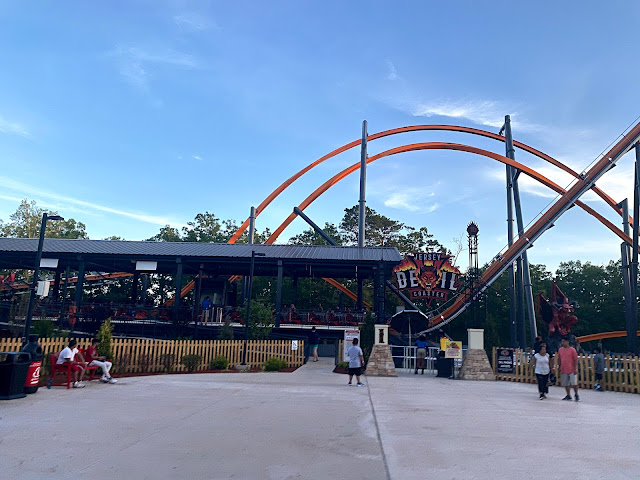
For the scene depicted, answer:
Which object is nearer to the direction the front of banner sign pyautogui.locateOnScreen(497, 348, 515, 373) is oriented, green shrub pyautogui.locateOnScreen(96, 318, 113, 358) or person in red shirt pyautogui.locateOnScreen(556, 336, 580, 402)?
the person in red shirt

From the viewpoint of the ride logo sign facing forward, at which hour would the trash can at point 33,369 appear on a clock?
The trash can is roughly at 1 o'clock from the ride logo sign.

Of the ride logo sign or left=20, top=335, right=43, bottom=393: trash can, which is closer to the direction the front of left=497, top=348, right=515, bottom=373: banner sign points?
the trash can

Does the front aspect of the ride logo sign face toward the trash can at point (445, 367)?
yes

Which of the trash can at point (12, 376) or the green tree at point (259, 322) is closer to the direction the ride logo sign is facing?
the trash can

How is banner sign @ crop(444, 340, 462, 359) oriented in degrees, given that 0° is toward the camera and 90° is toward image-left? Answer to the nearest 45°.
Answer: approximately 0°

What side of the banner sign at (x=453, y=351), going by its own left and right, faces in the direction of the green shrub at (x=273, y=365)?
right

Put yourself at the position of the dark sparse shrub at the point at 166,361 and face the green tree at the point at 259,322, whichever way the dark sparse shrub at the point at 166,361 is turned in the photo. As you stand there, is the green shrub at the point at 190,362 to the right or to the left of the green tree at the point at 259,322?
right

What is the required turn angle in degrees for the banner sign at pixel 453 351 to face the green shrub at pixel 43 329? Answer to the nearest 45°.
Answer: approximately 90° to its right
